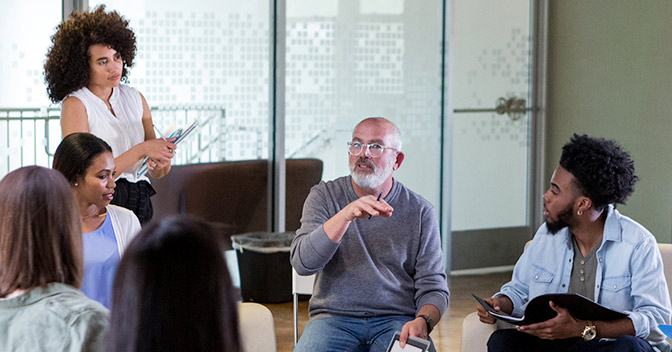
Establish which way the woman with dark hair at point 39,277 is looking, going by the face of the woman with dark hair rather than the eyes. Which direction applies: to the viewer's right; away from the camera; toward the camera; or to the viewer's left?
away from the camera

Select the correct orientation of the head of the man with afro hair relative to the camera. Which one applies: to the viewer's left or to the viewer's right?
to the viewer's left

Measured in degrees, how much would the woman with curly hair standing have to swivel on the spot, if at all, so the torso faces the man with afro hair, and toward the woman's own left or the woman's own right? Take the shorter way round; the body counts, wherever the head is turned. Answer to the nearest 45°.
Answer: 0° — they already face them

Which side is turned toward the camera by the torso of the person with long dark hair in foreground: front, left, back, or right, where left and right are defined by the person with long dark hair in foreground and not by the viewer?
back

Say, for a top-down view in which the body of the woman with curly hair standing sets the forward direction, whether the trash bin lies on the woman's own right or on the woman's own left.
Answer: on the woman's own left

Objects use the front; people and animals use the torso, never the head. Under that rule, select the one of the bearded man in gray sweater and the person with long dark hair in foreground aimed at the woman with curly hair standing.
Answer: the person with long dark hair in foreground

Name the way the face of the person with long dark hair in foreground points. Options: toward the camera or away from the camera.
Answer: away from the camera

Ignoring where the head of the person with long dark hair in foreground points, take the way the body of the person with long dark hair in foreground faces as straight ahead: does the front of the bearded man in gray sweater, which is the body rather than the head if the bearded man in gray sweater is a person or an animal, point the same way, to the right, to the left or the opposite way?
the opposite way

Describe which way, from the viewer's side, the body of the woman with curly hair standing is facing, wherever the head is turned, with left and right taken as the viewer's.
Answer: facing the viewer and to the right of the viewer

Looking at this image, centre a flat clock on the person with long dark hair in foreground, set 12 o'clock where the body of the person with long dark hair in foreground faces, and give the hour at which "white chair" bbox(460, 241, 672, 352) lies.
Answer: The white chair is roughly at 1 o'clock from the person with long dark hair in foreground.

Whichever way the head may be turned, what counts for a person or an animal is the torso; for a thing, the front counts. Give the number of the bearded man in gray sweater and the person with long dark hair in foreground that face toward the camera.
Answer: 1

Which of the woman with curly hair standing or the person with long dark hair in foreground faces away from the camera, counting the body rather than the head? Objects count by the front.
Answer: the person with long dark hair in foreground

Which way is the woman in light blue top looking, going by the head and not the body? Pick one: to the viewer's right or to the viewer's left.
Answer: to the viewer's right

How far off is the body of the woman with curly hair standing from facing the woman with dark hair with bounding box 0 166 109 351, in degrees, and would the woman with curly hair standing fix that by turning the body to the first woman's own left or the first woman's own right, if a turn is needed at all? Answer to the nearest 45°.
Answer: approximately 45° to the first woman's own right

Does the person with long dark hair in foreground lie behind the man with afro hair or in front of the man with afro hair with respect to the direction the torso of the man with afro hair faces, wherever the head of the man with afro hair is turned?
in front

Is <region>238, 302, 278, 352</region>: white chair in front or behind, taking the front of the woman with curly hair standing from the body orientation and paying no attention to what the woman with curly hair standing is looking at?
in front
